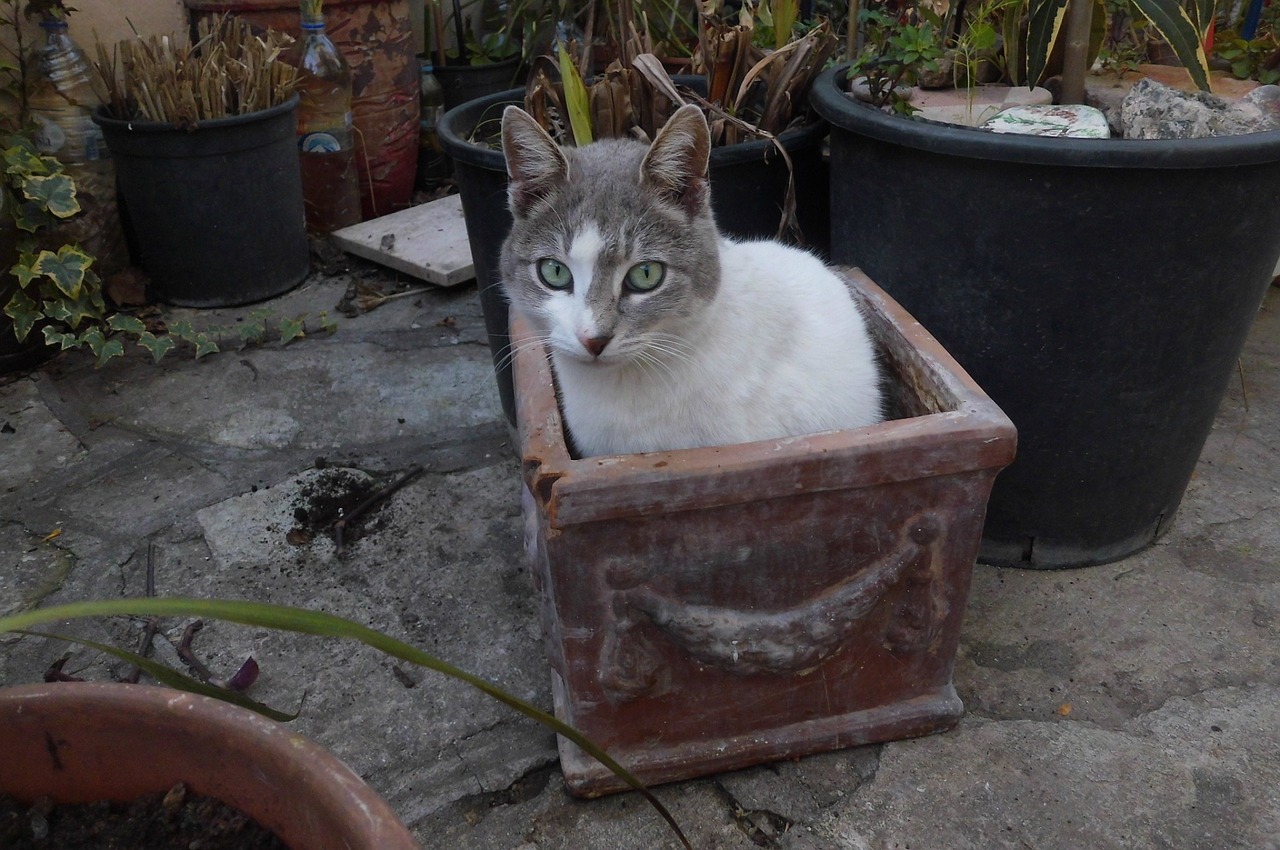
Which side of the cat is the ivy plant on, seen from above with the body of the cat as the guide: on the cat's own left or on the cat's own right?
on the cat's own right

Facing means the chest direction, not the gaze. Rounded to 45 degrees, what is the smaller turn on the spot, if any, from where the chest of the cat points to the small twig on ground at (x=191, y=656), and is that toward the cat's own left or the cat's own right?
approximately 45° to the cat's own right

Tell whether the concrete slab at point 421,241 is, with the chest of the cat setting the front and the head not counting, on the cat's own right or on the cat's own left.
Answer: on the cat's own right

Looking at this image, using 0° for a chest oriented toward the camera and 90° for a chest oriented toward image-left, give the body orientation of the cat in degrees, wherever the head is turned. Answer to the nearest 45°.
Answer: approximately 45°

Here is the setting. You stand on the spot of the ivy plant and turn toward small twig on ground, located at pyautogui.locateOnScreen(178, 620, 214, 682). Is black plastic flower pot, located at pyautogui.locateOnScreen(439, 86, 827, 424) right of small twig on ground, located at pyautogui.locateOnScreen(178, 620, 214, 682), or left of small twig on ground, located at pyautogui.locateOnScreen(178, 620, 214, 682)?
left

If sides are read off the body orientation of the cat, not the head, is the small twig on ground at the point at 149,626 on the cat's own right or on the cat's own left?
on the cat's own right

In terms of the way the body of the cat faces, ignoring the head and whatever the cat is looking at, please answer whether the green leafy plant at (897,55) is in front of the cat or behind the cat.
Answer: behind

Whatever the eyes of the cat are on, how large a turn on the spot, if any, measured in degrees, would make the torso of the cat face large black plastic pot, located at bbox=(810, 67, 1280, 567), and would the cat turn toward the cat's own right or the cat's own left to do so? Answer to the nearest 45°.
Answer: approximately 180°

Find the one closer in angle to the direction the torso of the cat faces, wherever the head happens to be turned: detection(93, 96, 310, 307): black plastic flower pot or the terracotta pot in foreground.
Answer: the terracotta pot in foreground

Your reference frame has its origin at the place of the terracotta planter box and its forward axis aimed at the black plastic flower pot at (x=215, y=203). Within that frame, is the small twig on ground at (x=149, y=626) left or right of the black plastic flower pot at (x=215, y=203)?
left

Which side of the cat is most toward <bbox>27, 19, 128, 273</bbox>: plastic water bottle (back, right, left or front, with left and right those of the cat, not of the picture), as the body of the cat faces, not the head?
right

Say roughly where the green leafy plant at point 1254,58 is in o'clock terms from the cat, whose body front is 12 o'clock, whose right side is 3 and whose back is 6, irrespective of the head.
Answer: The green leafy plant is roughly at 6 o'clock from the cat.

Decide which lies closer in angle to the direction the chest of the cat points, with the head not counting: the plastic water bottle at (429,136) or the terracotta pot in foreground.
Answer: the terracotta pot in foreground

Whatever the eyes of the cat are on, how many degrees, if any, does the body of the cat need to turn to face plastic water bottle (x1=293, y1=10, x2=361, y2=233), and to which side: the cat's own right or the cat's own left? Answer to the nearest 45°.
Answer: approximately 90° to the cat's own right
